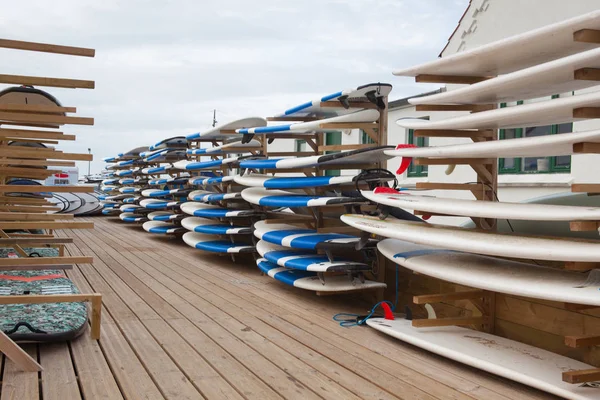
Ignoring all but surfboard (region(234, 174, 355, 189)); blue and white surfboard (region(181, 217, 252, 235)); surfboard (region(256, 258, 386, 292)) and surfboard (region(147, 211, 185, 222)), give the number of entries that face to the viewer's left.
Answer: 4

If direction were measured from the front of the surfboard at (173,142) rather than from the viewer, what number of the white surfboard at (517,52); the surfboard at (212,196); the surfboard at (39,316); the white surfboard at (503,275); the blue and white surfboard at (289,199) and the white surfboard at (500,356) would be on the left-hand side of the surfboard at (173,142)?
6

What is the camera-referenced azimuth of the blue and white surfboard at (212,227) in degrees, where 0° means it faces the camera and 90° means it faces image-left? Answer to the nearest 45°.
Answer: approximately 90°

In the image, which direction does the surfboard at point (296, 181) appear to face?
to the viewer's left

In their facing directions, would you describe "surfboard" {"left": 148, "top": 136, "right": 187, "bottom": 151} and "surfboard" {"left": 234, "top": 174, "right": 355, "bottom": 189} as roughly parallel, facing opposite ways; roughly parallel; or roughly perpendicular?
roughly parallel

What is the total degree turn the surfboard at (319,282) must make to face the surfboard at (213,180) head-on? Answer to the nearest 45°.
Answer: approximately 45° to its right

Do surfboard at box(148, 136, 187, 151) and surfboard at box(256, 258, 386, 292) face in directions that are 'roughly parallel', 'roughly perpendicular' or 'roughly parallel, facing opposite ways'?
roughly parallel

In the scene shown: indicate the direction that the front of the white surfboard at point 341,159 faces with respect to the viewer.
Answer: facing to the left of the viewer
